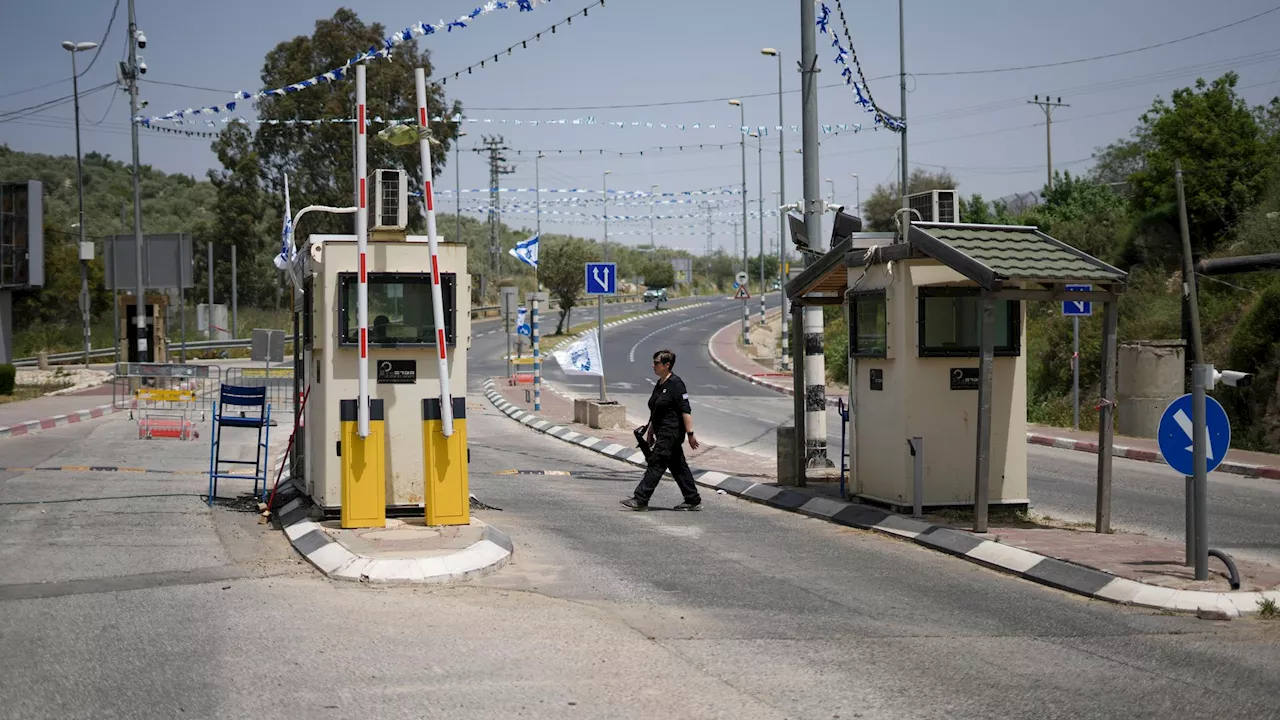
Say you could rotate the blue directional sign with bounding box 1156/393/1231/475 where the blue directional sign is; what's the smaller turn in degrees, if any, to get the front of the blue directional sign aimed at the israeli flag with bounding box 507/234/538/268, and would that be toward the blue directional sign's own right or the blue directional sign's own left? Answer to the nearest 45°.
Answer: approximately 135° to the blue directional sign's own right

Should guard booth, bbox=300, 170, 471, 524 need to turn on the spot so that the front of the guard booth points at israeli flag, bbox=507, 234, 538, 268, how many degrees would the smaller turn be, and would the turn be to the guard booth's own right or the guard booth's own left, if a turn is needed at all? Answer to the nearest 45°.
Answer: approximately 180°

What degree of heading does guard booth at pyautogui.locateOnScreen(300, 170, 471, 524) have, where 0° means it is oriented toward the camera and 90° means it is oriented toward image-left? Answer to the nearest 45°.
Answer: approximately 0°

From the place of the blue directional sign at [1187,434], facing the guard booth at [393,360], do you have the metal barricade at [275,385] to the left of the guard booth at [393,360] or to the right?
right

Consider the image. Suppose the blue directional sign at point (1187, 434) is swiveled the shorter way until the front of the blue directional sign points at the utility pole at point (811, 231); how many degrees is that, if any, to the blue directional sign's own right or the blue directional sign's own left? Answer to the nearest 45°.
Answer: approximately 135° to the blue directional sign's own right
